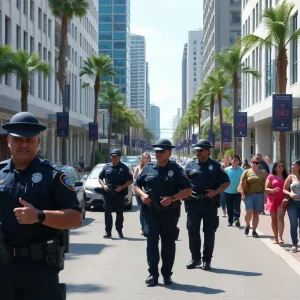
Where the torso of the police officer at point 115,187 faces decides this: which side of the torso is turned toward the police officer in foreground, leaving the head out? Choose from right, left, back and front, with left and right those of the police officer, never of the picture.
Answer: front

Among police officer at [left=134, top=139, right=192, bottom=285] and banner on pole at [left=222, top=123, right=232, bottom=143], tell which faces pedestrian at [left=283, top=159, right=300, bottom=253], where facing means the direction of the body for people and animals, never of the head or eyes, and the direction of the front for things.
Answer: the banner on pole

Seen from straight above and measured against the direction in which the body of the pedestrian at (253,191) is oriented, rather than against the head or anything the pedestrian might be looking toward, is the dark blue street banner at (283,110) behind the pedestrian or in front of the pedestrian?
behind

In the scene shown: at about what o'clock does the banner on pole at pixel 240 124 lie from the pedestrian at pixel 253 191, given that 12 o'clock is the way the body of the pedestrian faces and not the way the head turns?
The banner on pole is roughly at 6 o'clock from the pedestrian.

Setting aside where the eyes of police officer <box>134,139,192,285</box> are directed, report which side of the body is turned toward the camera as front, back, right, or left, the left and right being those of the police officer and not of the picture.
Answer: front

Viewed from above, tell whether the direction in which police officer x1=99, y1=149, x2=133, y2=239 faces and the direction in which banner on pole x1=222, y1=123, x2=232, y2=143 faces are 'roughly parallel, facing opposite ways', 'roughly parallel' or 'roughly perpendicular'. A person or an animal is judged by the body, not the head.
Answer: roughly parallel

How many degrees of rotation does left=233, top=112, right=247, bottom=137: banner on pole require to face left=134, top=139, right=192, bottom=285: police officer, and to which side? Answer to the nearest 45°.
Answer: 0° — it already faces them

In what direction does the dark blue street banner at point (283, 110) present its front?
toward the camera

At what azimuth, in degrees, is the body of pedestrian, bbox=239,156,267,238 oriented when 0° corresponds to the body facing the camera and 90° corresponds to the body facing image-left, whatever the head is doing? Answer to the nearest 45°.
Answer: approximately 0°

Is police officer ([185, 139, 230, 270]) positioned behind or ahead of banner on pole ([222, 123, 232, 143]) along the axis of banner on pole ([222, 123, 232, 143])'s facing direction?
ahead

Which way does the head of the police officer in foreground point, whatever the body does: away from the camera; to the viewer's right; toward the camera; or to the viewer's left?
toward the camera

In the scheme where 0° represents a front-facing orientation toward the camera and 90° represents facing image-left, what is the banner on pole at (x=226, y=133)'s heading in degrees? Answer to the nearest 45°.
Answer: approximately 0°

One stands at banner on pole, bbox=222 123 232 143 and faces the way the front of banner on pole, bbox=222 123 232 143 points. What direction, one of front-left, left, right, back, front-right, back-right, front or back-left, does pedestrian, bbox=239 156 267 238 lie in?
front

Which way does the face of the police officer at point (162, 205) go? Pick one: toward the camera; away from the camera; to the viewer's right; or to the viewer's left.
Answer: toward the camera
